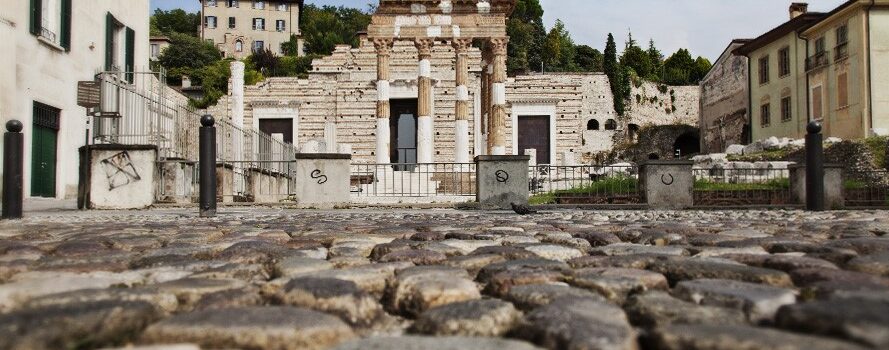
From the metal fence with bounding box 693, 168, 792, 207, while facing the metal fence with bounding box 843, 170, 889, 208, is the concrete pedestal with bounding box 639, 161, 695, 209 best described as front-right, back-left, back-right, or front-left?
back-right

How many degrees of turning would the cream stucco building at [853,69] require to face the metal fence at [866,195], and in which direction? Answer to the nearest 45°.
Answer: approximately 45° to its left

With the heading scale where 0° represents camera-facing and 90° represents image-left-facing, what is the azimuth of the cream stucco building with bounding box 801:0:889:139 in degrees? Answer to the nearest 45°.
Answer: approximately 45°

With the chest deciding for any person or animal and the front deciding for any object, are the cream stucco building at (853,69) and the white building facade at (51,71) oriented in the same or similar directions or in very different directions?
very different directions

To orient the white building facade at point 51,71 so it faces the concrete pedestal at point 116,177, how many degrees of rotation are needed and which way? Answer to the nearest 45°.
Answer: approximately 45° to its right

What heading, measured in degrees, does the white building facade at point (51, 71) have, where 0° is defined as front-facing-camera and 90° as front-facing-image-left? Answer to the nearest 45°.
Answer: approximately 315°

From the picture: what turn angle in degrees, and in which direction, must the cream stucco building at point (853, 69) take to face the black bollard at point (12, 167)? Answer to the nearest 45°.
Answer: approximately 45° to its left

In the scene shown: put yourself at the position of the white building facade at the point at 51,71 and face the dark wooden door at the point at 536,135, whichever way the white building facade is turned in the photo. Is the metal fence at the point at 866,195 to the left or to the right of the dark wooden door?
right
